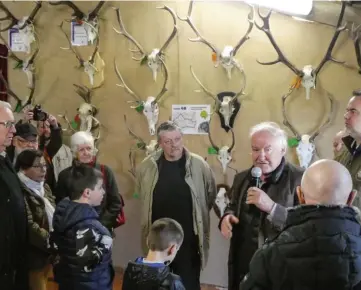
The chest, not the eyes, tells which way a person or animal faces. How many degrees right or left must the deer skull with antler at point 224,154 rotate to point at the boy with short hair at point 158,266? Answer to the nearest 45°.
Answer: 0° — it already faces them

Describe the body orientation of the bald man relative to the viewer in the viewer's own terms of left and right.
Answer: facing away from the viewer

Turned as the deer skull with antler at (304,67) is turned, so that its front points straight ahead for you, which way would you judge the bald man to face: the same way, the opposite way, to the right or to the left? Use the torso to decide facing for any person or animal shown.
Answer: the opposite way

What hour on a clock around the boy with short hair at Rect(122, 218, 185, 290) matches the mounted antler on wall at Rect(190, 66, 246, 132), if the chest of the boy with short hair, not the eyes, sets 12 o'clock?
The mounted antler on wall is roughly at 11 o'clock from the boy with short hair.

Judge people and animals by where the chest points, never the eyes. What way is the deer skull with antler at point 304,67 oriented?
toward the camera

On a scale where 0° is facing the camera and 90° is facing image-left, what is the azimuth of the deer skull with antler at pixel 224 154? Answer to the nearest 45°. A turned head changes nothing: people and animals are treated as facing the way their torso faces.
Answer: approximately 0°

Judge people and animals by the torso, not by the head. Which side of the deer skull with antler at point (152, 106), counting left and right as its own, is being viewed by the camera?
front

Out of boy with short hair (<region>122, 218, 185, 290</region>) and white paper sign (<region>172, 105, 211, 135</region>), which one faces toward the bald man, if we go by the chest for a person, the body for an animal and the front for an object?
the white paper sign

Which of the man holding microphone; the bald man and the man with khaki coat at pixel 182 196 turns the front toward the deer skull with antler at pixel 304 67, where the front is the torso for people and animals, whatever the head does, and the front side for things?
the bald man

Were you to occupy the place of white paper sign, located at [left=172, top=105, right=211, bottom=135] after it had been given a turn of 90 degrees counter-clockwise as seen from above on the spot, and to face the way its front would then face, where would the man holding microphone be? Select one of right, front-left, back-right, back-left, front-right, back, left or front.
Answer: right

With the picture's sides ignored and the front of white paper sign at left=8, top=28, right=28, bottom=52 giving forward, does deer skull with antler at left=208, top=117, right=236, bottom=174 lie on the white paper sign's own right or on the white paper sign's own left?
on the white paper sign's own left

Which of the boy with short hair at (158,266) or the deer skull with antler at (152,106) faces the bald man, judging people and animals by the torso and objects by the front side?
the deer skull with antler

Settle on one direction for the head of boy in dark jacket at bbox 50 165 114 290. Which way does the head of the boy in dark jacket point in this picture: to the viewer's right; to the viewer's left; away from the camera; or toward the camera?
to the viewer's right

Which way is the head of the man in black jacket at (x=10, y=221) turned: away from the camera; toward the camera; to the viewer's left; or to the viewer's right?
to the viewer's right

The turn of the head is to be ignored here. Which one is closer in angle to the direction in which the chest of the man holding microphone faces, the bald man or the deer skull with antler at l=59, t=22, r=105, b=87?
the bald man

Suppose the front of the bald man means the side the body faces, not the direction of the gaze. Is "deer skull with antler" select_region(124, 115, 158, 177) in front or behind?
in front

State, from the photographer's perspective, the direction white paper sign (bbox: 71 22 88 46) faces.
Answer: facing the viewer
